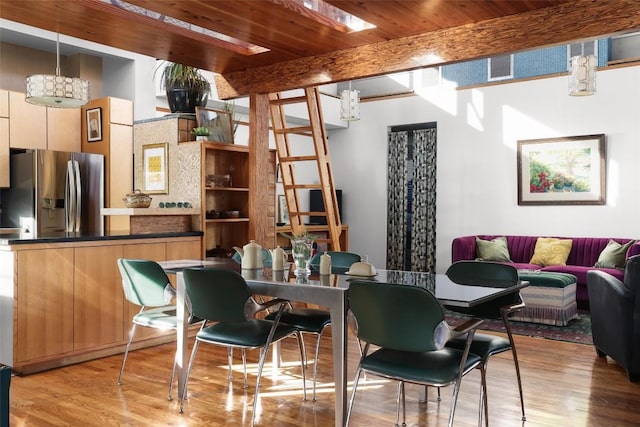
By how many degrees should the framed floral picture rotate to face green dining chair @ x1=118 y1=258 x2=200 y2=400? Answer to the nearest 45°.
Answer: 0° — it already faces it

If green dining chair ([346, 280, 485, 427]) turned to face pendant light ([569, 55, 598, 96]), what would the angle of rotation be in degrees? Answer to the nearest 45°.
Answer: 0° — it already faces it

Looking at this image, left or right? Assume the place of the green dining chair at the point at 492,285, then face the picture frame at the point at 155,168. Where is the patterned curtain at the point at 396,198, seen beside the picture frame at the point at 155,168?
right

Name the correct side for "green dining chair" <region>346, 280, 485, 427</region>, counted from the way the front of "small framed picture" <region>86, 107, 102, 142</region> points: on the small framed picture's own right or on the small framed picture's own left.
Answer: on the small framed picture's own left

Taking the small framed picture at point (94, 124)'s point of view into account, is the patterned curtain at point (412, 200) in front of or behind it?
behind

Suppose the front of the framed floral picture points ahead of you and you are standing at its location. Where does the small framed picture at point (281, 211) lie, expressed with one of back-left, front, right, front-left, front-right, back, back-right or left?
front-right
